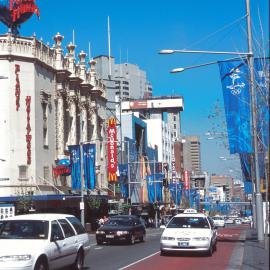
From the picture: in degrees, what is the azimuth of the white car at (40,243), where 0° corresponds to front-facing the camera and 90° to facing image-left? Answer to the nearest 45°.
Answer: approximately 45°

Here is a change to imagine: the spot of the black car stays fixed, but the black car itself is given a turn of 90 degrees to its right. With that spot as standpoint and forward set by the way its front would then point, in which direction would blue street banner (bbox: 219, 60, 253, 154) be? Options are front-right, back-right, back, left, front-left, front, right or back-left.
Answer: back

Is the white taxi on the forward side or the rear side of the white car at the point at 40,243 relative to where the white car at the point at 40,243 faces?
on the rear side

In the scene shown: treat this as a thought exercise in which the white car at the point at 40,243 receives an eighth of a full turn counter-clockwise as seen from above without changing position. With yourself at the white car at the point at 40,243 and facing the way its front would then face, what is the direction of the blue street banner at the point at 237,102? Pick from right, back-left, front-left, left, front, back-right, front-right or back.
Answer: back-left

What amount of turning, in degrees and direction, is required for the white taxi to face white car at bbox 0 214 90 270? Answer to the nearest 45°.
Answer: approximately 45° to its right

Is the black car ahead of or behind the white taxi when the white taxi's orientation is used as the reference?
behind

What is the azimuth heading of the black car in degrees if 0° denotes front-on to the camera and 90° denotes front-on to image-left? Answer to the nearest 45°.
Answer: approximately 45°

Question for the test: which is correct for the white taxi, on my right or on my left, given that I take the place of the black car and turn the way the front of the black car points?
on my left
